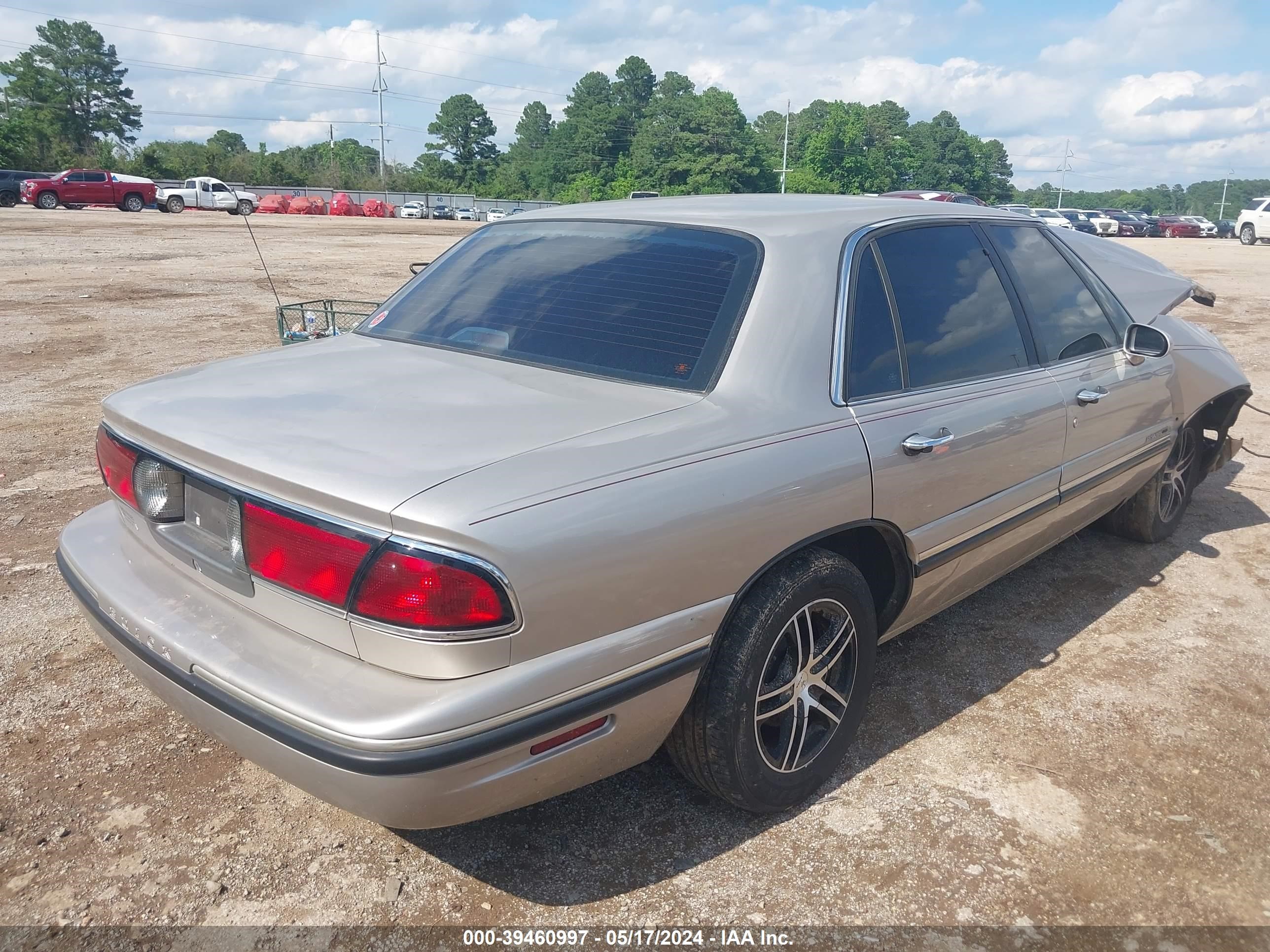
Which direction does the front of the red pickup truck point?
to the viewer's left

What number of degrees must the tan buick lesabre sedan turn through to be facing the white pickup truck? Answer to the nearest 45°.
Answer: approximately 90° to its left

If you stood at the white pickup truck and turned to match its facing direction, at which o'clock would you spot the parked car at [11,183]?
The parked car is roughly at 6 o'clock from the white pickup truck.

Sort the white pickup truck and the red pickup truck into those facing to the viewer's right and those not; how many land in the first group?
1

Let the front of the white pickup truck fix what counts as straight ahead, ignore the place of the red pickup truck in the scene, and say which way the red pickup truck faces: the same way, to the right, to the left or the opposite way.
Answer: the opposite way

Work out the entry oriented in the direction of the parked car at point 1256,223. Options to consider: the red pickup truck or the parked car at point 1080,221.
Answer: the parked car at point 1080,221

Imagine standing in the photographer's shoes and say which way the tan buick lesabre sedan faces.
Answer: facing away from the viewer and to the right of the viewer

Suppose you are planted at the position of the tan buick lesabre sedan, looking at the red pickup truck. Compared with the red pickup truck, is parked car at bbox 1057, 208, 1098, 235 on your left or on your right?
right

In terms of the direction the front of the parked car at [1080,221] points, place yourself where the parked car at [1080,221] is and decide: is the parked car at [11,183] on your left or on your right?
on your right

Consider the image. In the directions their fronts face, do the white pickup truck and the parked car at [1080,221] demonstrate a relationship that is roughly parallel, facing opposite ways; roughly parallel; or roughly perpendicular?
roughly perpendicular

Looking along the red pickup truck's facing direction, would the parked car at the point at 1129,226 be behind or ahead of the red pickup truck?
behind

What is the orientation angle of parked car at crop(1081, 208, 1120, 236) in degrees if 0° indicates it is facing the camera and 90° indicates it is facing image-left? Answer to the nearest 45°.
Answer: approximately 315°

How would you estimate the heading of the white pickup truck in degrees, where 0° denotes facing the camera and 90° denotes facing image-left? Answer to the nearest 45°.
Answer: approximately 270°

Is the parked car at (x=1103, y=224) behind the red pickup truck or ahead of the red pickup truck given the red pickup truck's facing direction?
behind
